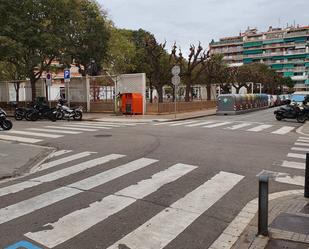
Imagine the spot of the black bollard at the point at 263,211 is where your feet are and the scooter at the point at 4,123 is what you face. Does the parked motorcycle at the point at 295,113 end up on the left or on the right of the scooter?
right

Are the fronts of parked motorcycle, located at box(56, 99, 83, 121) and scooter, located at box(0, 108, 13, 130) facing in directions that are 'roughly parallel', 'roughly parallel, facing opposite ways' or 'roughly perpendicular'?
roughly parallel, facing opposite ways

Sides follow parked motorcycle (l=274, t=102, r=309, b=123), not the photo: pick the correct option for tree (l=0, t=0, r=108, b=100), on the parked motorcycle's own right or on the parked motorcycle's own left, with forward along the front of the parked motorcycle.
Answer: on the parked motorcycle's own right

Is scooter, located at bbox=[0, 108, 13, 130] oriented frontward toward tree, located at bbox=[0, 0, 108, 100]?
no

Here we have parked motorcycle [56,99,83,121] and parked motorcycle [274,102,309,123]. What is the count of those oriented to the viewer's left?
1

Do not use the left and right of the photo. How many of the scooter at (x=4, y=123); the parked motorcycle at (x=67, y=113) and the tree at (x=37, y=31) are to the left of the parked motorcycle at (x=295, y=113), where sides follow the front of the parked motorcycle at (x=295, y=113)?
0
